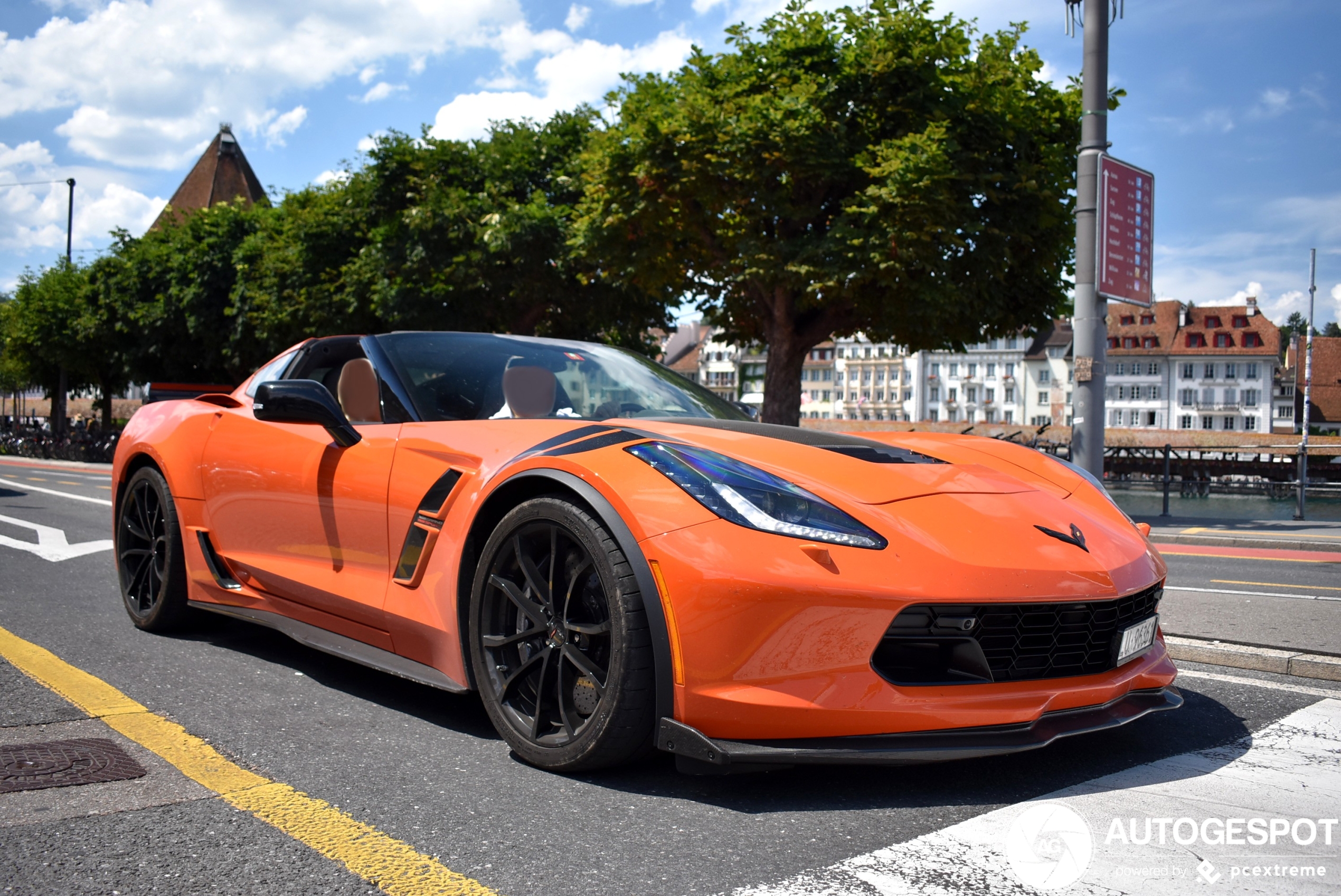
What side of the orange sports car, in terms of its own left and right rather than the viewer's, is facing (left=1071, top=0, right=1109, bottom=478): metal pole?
left

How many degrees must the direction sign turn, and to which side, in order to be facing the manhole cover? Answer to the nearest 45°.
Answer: approximately 45° to its right

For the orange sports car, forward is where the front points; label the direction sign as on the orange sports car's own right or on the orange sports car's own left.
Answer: on the orange sports car's own left

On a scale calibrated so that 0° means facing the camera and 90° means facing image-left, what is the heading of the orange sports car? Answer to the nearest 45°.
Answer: approximately 315°

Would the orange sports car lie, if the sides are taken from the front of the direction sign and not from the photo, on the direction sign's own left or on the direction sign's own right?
on the direction sign's own right

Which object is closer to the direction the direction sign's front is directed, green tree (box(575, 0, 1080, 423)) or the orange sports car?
the orange sports car
